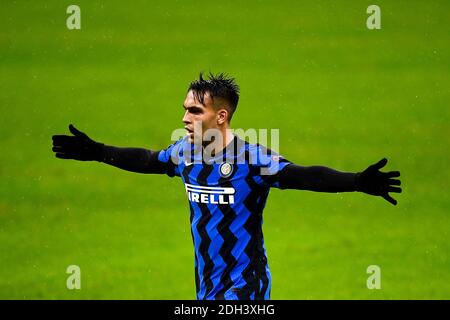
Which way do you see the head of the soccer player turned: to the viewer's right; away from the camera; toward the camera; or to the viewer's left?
to the viewer's left

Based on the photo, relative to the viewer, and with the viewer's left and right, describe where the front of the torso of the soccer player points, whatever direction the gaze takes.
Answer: facing the viewer and to the left of the viewer
